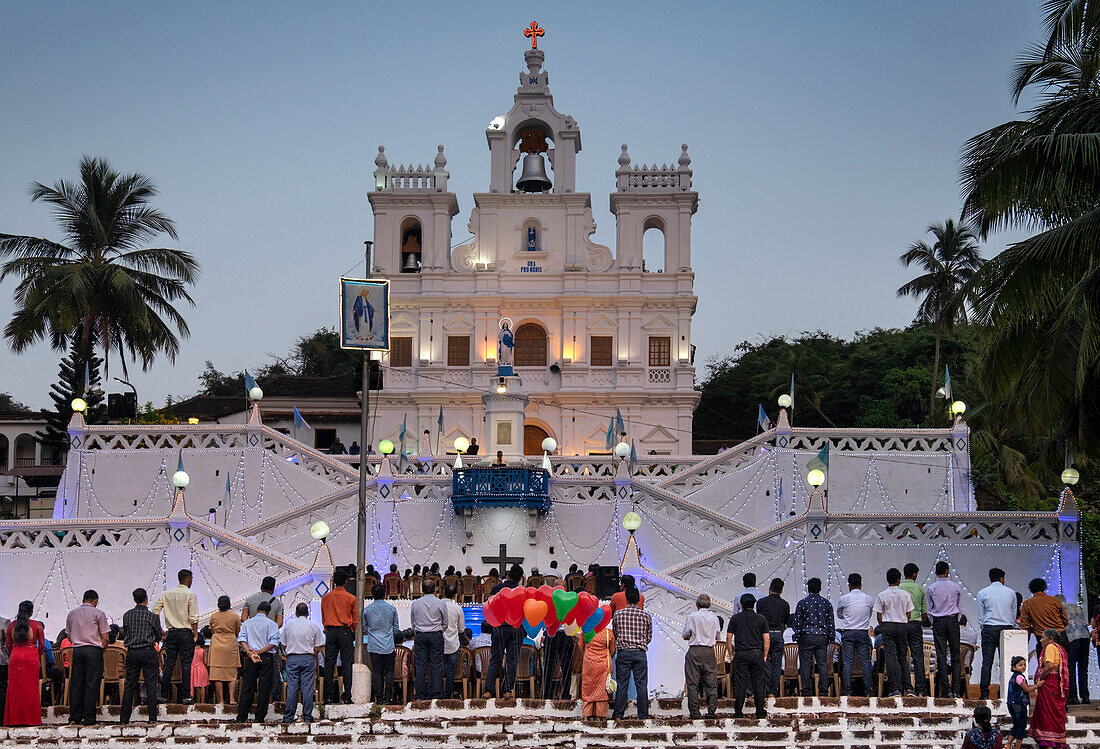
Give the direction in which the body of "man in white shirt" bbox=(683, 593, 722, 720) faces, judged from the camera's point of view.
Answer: away from the camera

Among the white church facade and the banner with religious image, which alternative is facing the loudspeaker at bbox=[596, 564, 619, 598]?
the white church facade

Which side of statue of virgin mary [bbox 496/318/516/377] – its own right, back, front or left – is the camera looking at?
front

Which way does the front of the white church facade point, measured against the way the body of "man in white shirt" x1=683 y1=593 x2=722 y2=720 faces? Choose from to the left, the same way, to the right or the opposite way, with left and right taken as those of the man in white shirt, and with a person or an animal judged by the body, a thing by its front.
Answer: the opposite way

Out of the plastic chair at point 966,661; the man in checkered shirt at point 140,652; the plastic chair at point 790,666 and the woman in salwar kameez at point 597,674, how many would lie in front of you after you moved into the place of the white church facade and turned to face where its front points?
4

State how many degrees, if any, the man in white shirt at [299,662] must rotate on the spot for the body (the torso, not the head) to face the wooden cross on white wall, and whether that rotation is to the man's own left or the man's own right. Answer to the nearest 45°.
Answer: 0° — they already face it

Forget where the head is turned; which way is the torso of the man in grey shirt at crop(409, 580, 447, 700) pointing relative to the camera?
away from the camera

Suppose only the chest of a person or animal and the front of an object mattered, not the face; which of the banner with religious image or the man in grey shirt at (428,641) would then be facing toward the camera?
the banner with religious image

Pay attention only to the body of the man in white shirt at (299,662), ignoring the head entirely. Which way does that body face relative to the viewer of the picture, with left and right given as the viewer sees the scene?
facing away from the viewer

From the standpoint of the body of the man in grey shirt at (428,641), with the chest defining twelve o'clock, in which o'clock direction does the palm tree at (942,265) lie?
The palm tree is roughly at 1 o'clock from the man in grey shirt.

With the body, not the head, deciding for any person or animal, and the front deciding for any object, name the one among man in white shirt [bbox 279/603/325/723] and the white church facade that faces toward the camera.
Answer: the white church facade

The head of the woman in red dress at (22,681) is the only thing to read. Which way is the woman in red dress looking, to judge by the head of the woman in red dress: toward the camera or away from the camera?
away from the camera

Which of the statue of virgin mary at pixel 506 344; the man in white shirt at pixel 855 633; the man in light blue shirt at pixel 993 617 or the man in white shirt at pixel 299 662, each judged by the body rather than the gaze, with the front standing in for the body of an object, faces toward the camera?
the statue of virgin mary

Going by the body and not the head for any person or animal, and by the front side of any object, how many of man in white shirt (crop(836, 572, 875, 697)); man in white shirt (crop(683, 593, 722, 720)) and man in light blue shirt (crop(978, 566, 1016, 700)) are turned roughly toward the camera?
0

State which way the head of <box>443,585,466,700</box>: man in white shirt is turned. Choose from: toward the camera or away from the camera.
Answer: away from the camera

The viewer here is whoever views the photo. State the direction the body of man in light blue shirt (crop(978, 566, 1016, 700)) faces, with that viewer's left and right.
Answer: facing away from the viewer

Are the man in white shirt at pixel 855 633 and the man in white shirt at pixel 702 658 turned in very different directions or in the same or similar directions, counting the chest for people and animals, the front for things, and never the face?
same or similar directions

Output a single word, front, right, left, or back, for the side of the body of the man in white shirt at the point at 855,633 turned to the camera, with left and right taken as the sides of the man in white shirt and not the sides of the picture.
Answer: back

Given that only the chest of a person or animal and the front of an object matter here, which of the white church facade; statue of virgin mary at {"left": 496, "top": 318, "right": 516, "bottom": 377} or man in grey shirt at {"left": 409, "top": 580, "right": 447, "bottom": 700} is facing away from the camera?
the man in grey shirt
